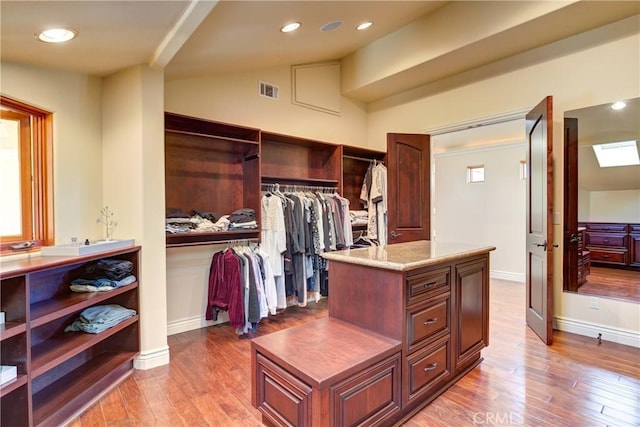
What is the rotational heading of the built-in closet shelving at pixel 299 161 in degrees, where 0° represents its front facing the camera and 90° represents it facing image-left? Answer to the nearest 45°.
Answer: approximately 315°

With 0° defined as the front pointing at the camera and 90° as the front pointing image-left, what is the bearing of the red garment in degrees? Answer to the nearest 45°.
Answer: approximately 45°

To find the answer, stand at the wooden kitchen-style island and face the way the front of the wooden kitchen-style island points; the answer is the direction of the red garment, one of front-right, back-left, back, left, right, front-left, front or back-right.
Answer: back

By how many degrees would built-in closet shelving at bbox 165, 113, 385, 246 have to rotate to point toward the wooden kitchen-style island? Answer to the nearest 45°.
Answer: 0° — it already faces it

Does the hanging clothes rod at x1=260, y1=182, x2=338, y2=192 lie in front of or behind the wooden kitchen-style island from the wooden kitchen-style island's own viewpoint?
behind

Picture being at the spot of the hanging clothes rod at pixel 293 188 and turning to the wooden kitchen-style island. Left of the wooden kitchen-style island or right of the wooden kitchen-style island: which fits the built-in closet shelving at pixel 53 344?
right
